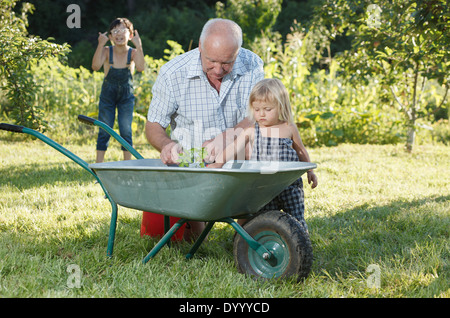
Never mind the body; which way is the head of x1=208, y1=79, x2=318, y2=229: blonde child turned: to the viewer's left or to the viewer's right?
to the viewer's left

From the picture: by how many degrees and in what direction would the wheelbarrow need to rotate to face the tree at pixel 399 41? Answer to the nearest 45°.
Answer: approximately 90° to its left

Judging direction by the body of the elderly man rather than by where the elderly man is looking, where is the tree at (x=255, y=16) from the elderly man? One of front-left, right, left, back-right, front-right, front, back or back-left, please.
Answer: back

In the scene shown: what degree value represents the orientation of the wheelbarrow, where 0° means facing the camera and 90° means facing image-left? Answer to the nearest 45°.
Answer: approximately 315°

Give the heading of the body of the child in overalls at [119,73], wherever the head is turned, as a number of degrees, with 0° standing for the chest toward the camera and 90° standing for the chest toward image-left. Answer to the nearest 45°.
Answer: approximately 0°

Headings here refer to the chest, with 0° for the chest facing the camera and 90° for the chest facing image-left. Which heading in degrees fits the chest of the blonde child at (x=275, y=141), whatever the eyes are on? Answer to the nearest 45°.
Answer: approximately 45°

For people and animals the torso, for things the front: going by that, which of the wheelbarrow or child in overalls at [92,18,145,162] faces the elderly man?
the child in overalls

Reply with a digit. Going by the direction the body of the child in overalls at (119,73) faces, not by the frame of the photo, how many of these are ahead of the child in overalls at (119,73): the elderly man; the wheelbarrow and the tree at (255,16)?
2

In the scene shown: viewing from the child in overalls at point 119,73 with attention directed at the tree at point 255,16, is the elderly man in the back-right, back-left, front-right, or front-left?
back-right

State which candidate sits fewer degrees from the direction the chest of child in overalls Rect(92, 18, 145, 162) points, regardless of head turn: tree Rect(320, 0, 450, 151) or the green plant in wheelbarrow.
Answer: the green plant in wheelbarrow

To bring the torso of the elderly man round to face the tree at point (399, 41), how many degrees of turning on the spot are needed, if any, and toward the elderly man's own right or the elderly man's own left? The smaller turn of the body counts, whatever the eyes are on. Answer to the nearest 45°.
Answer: approximately 135° to the elderly man's own left

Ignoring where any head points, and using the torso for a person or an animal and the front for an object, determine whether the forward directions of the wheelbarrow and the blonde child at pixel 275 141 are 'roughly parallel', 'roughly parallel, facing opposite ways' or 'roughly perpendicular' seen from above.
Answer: roughly perpendicular

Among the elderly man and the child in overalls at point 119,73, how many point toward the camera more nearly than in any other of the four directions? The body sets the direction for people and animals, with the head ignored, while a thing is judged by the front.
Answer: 2
